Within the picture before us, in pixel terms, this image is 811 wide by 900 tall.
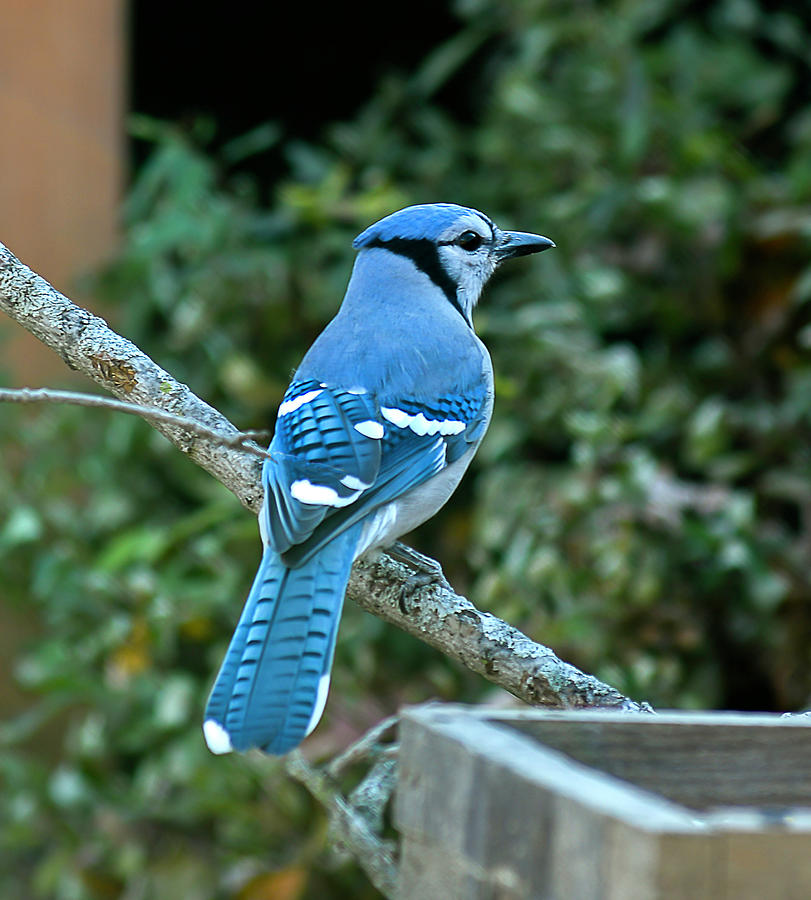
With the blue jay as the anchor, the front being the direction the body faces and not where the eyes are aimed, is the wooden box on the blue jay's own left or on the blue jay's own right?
on the blue jay's own right

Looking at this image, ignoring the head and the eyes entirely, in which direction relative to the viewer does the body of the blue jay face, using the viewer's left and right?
facing away from the viewer and to the right of the viewer
